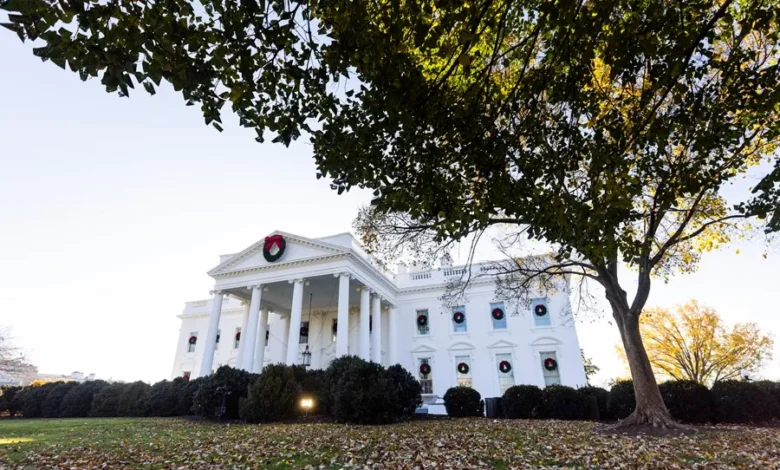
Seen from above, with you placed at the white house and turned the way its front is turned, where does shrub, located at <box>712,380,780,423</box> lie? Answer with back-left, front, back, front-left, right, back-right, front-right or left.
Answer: left

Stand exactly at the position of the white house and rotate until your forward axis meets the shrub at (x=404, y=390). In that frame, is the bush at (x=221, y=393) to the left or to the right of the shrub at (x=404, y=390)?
right

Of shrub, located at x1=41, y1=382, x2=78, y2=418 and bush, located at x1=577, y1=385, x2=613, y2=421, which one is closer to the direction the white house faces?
the shrub

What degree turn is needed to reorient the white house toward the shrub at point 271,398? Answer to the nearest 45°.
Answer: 0° — it already faces it

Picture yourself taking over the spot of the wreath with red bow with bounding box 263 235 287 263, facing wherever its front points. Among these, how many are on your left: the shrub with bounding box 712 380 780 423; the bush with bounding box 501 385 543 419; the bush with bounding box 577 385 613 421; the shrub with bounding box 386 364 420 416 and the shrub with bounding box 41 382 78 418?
4

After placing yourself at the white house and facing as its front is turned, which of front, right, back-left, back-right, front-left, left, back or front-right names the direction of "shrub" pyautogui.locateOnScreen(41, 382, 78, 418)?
front-right

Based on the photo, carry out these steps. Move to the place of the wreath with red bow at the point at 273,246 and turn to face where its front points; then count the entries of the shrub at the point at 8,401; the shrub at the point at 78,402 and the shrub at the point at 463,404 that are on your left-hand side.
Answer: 1

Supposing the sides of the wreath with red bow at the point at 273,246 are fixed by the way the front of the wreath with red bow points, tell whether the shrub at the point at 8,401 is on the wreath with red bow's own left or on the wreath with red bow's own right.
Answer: on the wreath with red bow's own right

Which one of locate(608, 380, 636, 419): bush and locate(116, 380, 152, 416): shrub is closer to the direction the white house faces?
the shrub

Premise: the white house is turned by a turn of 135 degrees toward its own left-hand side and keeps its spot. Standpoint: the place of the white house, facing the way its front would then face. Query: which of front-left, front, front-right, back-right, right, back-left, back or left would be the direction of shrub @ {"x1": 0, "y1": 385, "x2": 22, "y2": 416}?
back

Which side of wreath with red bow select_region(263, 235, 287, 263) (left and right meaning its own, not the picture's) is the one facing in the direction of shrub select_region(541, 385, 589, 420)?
left

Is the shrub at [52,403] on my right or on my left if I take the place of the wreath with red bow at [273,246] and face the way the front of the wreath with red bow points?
on my right

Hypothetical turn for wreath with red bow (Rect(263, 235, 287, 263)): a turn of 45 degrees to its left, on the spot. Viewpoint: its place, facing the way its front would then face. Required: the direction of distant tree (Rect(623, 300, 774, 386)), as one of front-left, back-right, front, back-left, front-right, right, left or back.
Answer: left

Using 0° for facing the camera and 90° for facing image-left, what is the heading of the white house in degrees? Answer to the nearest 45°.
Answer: approximately 45°

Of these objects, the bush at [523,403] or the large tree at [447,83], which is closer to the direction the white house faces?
the large tree

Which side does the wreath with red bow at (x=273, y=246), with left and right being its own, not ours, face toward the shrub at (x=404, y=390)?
left
